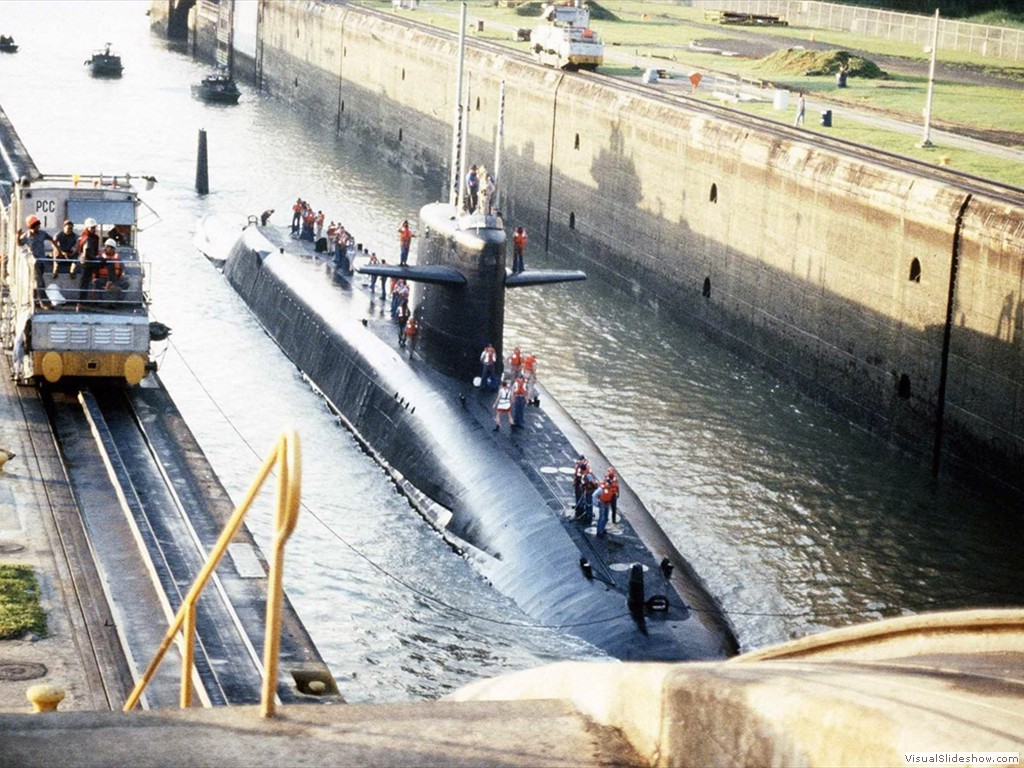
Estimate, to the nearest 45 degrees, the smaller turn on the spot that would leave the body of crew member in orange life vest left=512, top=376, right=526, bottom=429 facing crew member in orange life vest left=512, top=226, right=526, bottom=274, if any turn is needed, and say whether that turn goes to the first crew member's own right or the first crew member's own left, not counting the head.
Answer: approximately 180°

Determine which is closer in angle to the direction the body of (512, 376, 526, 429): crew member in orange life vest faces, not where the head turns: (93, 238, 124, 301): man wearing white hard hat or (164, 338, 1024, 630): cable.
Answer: the cable

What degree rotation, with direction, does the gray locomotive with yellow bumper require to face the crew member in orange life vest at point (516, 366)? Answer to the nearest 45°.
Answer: approximately 90° to its left

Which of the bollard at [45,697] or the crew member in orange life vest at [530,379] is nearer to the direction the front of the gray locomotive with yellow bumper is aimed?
the bollard

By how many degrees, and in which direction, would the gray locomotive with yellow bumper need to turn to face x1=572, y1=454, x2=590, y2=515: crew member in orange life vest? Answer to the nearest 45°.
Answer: approximately 45° to its left

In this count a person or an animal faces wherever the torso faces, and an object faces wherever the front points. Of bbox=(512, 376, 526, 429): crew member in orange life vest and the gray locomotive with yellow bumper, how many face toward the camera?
2

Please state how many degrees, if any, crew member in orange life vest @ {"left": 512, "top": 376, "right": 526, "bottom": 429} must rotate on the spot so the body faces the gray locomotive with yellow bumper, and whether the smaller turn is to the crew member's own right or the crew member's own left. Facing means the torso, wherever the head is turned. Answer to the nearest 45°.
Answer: approximately 90° to the crew member's own right

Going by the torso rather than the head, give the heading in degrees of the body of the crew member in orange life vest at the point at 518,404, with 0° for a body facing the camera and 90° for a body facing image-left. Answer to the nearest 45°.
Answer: approximately 0°

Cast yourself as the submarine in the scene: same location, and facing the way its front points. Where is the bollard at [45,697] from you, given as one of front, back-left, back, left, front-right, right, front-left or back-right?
front-right
